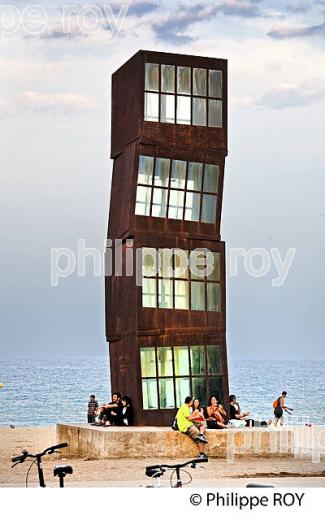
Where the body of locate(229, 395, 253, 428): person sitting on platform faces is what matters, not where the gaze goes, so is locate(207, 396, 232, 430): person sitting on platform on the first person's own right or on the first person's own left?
on the first person's own right

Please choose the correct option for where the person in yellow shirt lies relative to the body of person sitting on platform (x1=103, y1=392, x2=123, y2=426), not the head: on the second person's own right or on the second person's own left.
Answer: on the second person's own left

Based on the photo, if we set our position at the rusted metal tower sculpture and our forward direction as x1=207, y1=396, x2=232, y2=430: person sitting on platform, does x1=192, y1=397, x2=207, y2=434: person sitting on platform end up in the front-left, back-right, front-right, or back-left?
front-right

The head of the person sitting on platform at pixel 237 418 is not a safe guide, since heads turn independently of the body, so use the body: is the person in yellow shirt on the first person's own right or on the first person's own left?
on the first person's own right

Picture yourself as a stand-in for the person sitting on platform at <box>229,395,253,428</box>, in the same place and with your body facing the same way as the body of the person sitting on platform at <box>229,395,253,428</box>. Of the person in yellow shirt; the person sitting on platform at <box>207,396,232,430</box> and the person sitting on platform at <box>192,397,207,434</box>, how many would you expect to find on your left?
0

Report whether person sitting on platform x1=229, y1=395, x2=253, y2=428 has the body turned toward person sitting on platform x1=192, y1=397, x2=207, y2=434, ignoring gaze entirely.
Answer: no

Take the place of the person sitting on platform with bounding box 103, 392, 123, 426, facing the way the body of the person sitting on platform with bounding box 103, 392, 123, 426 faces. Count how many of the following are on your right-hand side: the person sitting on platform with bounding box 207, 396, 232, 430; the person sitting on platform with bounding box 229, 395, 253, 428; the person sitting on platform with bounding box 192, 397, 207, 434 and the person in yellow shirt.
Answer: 0

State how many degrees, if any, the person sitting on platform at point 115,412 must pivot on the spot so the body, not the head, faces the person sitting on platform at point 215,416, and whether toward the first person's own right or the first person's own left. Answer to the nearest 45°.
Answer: approximately 135° to the first person's own left

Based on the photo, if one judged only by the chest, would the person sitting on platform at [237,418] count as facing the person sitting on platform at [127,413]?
no

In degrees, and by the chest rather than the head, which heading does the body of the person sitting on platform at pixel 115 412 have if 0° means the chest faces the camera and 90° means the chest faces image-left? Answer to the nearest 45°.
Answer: approximately 45°
